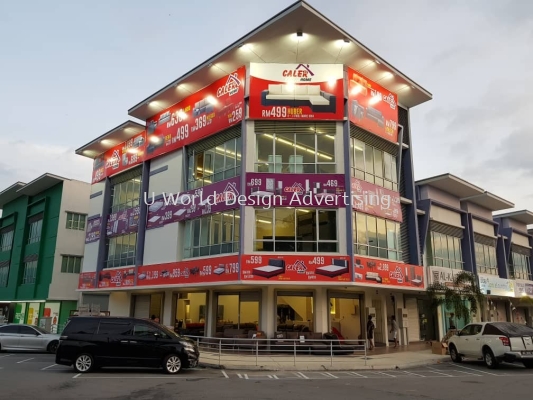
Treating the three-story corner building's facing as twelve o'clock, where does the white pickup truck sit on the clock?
The white pickup truck is roughly at 10 o'clock from the three-story corner building.

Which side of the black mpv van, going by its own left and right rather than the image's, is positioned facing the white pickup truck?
front

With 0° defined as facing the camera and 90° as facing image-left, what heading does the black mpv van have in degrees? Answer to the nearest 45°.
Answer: approximately 270°

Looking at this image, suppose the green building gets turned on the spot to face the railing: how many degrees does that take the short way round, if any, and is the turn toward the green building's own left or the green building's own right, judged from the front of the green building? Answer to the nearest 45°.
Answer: approximately 45° to the green building's own left

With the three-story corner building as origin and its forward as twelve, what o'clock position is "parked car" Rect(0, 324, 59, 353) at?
The parked car is roughly at 3 o'clock from the three-story corner building.

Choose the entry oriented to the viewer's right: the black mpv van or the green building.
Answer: the black mpv van

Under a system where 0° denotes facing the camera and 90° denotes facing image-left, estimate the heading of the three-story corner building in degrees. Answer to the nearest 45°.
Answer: approximately 0°

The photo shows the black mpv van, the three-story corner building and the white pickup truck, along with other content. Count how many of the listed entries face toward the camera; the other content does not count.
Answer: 1

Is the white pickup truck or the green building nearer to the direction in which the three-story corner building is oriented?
the white pickup truck

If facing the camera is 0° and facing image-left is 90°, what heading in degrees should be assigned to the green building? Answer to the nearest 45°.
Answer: approximately 45°

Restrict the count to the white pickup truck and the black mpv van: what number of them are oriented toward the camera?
0

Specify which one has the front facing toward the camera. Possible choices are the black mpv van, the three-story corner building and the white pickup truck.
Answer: the three-story corner building

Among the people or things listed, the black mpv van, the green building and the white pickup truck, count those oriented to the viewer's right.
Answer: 1
